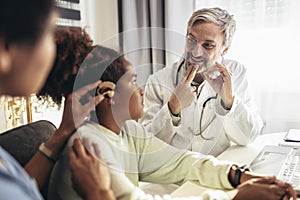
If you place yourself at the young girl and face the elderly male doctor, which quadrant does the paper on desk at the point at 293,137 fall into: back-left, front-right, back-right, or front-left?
front-right

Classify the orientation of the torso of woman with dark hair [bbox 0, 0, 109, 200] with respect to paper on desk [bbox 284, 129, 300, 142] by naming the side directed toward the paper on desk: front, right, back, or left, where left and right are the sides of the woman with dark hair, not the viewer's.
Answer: front

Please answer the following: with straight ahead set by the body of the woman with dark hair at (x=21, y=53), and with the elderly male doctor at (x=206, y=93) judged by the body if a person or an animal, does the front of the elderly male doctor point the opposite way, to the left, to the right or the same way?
the opposite way

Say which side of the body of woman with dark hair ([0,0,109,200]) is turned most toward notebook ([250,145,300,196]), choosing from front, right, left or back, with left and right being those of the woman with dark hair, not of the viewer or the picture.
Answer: front

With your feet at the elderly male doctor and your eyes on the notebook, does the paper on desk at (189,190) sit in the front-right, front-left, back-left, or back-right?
front-right

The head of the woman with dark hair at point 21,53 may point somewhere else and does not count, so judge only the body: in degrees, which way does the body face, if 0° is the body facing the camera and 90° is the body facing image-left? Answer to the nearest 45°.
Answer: approximately 225°

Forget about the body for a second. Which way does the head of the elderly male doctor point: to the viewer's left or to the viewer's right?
to the viewer's left

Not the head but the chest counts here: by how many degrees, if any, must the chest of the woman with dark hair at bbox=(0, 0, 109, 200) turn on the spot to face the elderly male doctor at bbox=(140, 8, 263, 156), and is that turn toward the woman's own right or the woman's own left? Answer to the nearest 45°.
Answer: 0° — they already face them
